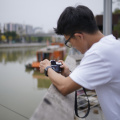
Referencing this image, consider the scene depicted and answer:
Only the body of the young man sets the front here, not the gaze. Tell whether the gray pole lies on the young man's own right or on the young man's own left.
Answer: on the young man's own right

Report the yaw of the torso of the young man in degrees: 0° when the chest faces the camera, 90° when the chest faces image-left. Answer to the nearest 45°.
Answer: approximately 90°

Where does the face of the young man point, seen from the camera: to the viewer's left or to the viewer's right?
to the viewer's left
